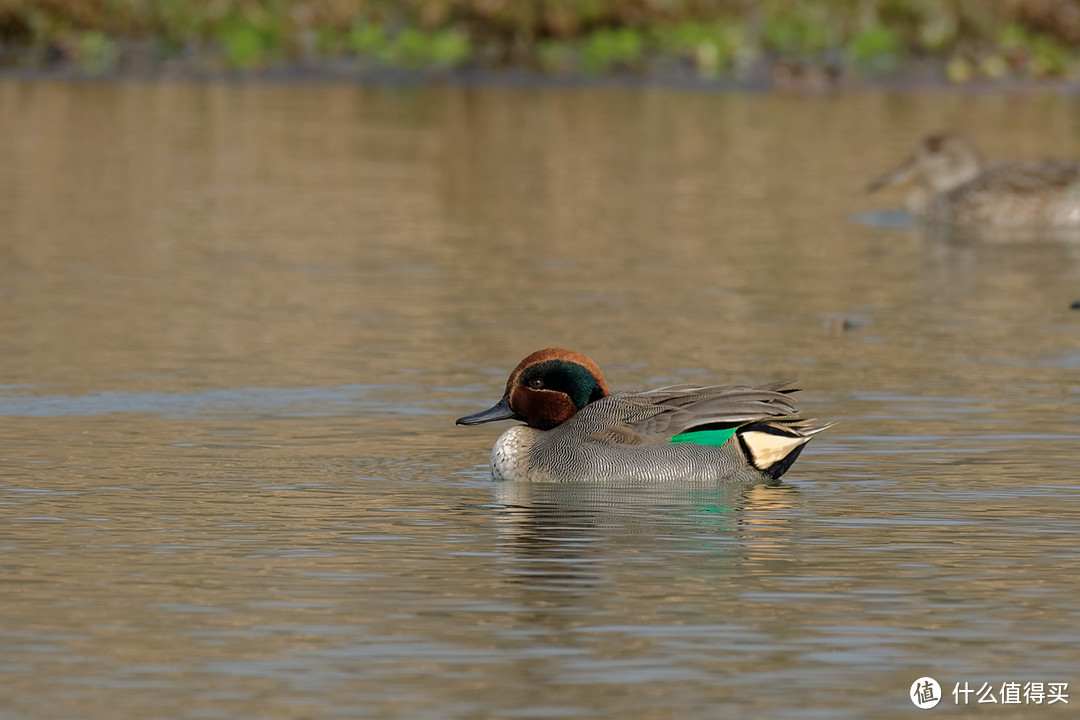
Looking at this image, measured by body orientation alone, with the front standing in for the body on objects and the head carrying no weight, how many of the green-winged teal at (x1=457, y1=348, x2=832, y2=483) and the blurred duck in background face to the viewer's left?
2

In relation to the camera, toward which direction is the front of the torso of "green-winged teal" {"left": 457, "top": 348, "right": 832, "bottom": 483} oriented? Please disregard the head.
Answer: to the viewer's left

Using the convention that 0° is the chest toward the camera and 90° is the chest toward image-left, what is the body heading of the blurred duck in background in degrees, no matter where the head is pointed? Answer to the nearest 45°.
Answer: approximately 90°

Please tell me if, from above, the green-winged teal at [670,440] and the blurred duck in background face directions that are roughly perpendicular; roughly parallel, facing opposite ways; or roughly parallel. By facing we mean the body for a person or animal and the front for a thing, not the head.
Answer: roughly parallel

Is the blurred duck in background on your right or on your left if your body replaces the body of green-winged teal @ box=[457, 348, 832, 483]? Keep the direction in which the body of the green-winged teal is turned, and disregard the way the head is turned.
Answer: on your right

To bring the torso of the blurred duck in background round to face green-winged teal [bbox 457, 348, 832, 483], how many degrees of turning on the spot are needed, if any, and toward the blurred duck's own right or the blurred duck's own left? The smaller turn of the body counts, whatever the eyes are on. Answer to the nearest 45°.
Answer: approximately 90° to the blurred duck's own left
